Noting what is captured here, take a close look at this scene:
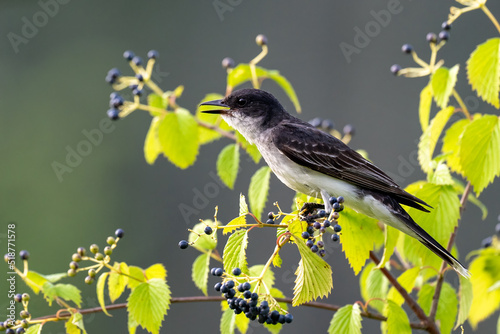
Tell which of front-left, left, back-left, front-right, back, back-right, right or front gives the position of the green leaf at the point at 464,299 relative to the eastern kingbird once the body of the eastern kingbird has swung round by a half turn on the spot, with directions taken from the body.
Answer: front-right

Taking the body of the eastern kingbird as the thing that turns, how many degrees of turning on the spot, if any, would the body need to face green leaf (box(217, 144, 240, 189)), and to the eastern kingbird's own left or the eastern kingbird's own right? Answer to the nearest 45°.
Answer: approximately 45° to the eastern kingbird's own left

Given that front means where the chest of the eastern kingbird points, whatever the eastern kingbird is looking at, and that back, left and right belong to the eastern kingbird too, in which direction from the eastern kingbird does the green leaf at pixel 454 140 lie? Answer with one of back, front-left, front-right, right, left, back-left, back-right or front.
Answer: back-left

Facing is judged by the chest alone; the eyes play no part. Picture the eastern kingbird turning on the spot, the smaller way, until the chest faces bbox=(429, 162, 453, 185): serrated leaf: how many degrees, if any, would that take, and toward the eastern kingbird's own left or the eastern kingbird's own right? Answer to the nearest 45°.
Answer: approximately 135° to the eastern kingbird's own left

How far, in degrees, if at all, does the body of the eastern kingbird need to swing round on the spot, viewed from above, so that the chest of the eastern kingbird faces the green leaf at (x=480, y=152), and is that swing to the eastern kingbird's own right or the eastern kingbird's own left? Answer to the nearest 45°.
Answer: approximately 135° to the eastern kingbird's own left

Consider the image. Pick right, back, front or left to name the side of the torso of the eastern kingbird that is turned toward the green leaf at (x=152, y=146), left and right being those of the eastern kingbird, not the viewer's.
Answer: front

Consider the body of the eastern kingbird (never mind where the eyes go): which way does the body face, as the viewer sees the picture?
to the viewer's left

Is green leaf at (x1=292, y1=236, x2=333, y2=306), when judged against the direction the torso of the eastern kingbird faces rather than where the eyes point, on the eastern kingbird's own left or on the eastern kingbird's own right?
on the eastern kingbird's own left

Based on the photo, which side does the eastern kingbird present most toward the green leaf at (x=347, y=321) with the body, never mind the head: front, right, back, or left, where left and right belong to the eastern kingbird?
left
